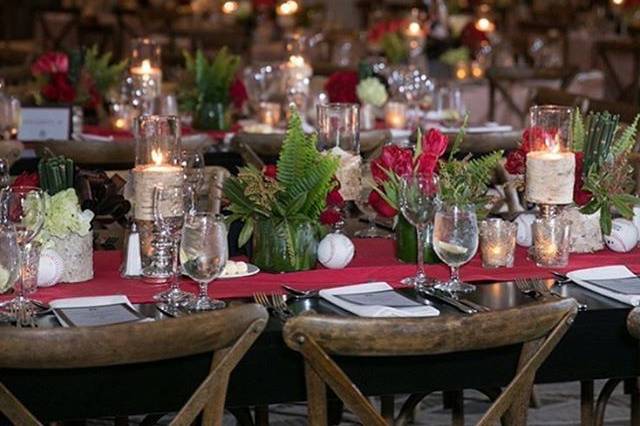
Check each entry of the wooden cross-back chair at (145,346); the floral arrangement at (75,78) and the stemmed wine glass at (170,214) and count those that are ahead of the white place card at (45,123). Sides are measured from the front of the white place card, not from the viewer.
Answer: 2

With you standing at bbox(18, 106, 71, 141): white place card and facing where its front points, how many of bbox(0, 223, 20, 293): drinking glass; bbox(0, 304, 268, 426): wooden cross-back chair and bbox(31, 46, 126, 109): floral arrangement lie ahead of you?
2

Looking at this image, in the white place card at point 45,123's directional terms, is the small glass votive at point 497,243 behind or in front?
in front

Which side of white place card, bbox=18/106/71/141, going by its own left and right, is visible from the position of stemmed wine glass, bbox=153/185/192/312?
front

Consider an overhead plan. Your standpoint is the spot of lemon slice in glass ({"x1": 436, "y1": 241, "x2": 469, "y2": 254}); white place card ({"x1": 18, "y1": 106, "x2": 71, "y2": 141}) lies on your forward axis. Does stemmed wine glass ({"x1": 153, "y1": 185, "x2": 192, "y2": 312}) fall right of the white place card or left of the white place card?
left

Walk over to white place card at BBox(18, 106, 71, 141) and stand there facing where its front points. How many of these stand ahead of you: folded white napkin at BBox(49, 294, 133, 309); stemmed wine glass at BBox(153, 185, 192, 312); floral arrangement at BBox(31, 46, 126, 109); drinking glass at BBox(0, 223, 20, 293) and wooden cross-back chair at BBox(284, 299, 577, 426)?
4

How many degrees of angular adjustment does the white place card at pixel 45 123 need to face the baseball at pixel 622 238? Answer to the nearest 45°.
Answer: approximately 45° to its left

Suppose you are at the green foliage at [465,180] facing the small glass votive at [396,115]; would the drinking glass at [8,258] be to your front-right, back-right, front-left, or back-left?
back-left

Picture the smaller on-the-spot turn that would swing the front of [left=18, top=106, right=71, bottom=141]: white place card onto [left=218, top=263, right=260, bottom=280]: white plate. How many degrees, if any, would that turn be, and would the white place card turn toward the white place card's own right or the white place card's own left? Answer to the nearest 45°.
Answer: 0° — it already faces it

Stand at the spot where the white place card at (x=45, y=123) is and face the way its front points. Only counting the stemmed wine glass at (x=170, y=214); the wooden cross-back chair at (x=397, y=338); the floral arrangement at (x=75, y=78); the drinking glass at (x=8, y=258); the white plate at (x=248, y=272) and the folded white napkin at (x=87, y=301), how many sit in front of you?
5

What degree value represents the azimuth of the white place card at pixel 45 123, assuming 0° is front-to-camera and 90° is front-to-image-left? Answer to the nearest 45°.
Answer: approximately 0°

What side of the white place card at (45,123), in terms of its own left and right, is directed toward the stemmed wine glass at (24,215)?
front

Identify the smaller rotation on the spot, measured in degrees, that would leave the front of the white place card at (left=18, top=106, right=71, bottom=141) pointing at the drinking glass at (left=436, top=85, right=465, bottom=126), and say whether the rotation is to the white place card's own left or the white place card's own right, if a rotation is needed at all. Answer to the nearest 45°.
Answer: approximately 90° to the white place card's own left

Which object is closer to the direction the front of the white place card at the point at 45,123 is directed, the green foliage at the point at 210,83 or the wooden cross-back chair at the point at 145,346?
the wooden cross-back chair
